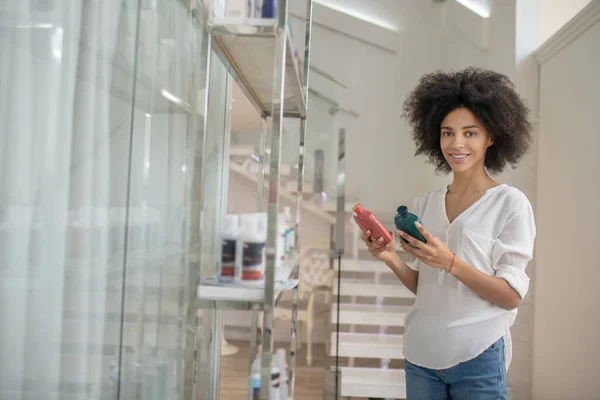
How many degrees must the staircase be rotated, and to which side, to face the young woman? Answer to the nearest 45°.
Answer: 0° — it already faces them

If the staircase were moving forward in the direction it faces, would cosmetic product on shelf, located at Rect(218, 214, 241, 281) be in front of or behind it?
in front

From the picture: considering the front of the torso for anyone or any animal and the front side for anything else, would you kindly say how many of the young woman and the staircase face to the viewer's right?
0

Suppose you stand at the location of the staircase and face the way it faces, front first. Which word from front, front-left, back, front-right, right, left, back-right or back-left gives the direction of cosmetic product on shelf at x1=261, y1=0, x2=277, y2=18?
front

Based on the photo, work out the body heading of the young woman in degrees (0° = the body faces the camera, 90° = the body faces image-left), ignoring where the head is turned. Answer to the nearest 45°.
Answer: approximately 45°

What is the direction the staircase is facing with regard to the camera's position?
facing the viewer

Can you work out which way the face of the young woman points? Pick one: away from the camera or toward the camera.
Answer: toward the camera

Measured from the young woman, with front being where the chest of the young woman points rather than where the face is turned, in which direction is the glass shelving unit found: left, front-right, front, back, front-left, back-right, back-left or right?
front

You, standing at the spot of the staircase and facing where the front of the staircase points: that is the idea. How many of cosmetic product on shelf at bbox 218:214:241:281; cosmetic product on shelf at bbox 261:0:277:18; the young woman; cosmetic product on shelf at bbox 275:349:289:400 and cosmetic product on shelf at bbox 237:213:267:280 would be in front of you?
5
